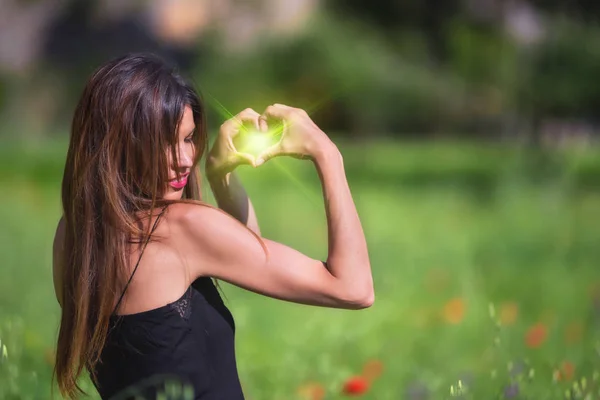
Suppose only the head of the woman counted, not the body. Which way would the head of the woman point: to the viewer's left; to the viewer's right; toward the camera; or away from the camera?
to the viewer's right

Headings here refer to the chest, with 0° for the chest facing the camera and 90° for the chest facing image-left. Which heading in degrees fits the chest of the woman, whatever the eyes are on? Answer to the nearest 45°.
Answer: approximately 225°

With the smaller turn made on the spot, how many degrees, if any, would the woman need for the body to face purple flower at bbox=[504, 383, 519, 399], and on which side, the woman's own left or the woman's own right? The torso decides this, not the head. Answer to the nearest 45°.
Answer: approximately 45° to the woman's own right
